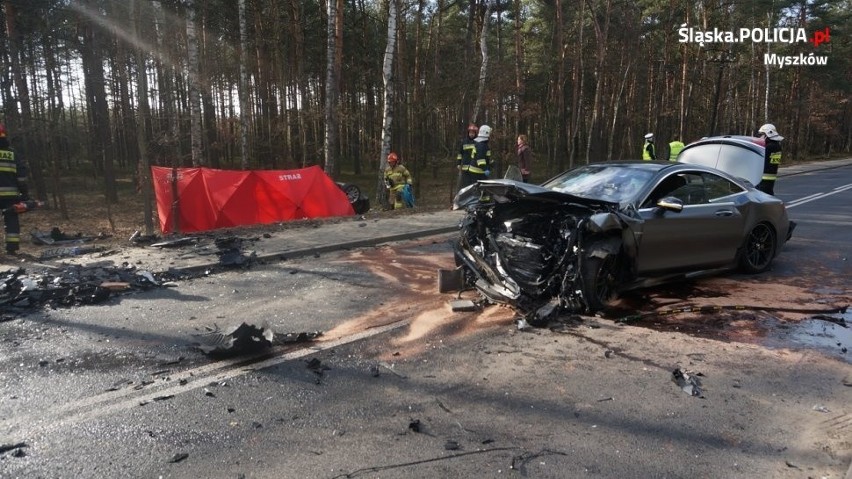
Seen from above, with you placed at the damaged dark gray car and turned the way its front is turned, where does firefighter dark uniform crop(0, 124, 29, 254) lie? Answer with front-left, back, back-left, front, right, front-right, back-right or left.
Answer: front-right

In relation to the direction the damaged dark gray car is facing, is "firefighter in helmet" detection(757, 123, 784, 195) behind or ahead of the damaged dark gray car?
behind

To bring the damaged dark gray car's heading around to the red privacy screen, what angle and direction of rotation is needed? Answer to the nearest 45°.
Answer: approximately 90° to its right

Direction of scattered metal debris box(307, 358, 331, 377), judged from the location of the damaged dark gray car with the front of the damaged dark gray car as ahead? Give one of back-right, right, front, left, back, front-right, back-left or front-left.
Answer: front

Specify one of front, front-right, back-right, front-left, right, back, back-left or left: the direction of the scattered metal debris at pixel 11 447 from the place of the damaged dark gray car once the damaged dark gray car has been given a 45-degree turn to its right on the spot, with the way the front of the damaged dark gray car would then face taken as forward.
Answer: front-left

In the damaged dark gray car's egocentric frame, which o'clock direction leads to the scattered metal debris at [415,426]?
The scattered metal debris is roughly at 11 o'clock from the damaged dark gray car.

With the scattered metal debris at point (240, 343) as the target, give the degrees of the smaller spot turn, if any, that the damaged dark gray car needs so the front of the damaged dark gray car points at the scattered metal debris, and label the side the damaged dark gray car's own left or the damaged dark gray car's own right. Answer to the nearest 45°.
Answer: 0° — it already faces it

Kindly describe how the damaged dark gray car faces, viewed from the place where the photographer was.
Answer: facing the viewer and to the left of the viewer

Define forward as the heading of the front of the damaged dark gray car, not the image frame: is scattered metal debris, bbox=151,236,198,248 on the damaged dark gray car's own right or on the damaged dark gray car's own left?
on the damaged dark gray car's own right

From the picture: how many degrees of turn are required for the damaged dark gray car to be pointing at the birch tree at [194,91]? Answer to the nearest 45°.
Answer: approximately 90° to its right

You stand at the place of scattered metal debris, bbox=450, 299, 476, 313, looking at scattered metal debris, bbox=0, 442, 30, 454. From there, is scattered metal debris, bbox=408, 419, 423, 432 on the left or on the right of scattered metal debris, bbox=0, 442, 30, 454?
left

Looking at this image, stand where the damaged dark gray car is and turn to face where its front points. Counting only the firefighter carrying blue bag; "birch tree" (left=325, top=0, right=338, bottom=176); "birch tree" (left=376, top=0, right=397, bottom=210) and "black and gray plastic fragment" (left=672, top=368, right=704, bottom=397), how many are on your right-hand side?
3

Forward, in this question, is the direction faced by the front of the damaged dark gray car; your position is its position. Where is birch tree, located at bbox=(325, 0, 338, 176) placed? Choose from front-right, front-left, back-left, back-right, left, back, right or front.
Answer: right
